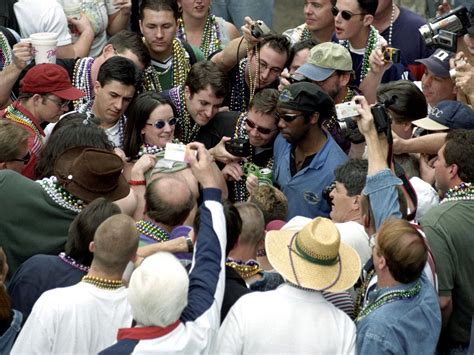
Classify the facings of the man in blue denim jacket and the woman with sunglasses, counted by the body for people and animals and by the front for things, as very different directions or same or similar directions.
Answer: very different directions

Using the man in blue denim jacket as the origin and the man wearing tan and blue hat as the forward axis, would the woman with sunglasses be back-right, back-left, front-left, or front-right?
front-left

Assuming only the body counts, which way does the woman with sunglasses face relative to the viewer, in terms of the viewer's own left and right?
facing the viewer and to the right of the viewer

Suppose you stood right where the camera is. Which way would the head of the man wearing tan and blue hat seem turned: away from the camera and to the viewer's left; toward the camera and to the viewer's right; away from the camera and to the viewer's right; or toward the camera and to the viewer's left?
toward the camera and to the viewer's left

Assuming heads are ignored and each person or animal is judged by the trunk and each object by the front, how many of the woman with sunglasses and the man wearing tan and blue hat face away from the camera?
0

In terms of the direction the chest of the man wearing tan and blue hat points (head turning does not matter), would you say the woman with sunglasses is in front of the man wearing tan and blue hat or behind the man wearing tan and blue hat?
in front

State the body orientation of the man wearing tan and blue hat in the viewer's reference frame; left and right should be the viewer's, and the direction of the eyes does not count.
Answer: facing the viewer and to the left of the viewer

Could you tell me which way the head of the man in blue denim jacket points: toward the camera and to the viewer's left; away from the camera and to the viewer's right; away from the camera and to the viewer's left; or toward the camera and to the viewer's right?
away from the camera and to the viewer's left

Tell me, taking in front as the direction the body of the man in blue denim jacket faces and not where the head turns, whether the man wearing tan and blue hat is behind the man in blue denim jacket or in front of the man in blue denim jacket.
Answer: in front

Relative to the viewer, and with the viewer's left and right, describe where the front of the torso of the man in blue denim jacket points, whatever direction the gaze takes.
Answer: facing away from the viewer and to the left of the viewer

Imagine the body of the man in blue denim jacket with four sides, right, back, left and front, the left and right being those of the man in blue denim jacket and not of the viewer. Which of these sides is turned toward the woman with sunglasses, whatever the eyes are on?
front

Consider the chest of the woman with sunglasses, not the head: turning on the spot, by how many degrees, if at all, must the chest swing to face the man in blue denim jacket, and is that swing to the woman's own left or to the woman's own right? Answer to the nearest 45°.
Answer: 0° — they already face them

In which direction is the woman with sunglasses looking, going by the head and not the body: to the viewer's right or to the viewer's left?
to the viewer's right

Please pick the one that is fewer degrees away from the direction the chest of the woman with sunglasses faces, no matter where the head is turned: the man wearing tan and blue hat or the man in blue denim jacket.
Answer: the man in blue denim jacket
